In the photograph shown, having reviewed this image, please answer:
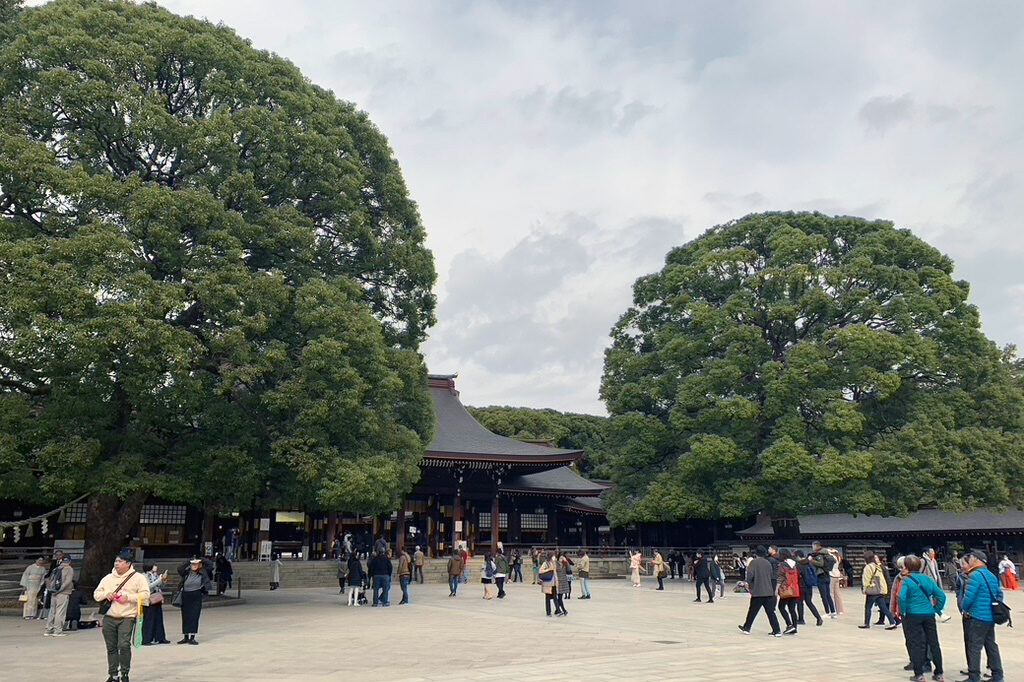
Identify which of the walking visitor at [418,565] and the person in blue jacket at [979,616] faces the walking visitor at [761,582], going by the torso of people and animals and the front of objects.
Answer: the person in blue jacket

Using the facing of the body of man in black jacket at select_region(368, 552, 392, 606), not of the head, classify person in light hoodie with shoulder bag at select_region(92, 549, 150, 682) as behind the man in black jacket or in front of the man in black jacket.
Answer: behind

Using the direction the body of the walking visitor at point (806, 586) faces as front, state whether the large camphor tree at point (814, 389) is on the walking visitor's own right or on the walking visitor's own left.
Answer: on the walking visitor's own right

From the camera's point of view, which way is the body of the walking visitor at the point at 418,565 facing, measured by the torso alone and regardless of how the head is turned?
away from the camera

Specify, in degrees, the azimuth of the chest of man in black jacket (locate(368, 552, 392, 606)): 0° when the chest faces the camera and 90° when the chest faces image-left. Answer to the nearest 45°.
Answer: approximately 180°

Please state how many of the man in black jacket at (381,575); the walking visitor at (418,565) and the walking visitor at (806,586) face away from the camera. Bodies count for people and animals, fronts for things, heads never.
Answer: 2

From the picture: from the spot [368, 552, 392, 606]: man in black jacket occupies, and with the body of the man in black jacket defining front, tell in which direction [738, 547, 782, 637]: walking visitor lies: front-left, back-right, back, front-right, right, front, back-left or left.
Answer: back-right

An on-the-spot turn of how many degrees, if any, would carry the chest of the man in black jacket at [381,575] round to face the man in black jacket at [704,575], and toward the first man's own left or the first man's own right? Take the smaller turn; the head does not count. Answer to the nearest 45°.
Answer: approximately 90° to the first man's own right

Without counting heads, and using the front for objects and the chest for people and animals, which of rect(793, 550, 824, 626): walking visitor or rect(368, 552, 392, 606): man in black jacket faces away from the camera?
the man in black jacket

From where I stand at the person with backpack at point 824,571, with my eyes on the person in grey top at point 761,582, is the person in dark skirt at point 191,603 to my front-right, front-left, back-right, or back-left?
front-right

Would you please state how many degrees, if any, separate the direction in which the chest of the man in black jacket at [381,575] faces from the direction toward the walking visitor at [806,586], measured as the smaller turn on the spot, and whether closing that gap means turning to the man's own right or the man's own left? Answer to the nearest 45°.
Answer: approximately 135° to the man's own right

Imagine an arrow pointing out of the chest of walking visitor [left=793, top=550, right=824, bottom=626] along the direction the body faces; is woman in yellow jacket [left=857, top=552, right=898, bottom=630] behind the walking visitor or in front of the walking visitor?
behind
